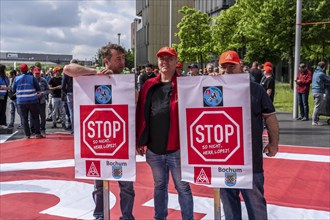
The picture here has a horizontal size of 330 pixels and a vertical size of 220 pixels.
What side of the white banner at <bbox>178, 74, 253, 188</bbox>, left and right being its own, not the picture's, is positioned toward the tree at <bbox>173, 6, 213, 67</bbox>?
back

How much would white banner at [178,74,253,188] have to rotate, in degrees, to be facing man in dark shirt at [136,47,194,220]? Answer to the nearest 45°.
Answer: approximately 135° to its right

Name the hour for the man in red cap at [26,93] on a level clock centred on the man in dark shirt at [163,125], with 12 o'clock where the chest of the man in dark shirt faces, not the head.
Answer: The man in red cap is roughly at 5 o'clock from the man in dark shirt.

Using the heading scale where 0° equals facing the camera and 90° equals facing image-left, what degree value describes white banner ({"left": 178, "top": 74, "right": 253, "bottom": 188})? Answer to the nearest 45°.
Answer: approximately 0°

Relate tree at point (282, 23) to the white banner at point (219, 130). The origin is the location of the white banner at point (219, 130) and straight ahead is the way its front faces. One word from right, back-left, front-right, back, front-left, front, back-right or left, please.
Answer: back

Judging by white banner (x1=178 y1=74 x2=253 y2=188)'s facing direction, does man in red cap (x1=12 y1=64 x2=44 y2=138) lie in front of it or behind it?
behind

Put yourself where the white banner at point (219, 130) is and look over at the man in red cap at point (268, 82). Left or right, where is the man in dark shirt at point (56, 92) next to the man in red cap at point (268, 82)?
left
